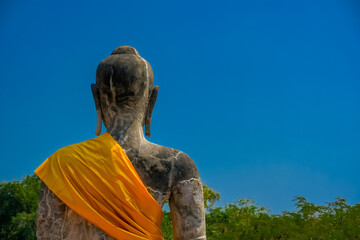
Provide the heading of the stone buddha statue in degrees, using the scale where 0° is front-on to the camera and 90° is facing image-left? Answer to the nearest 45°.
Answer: approximately 180°

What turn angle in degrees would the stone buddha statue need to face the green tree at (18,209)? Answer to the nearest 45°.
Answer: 0° — it already faces it
